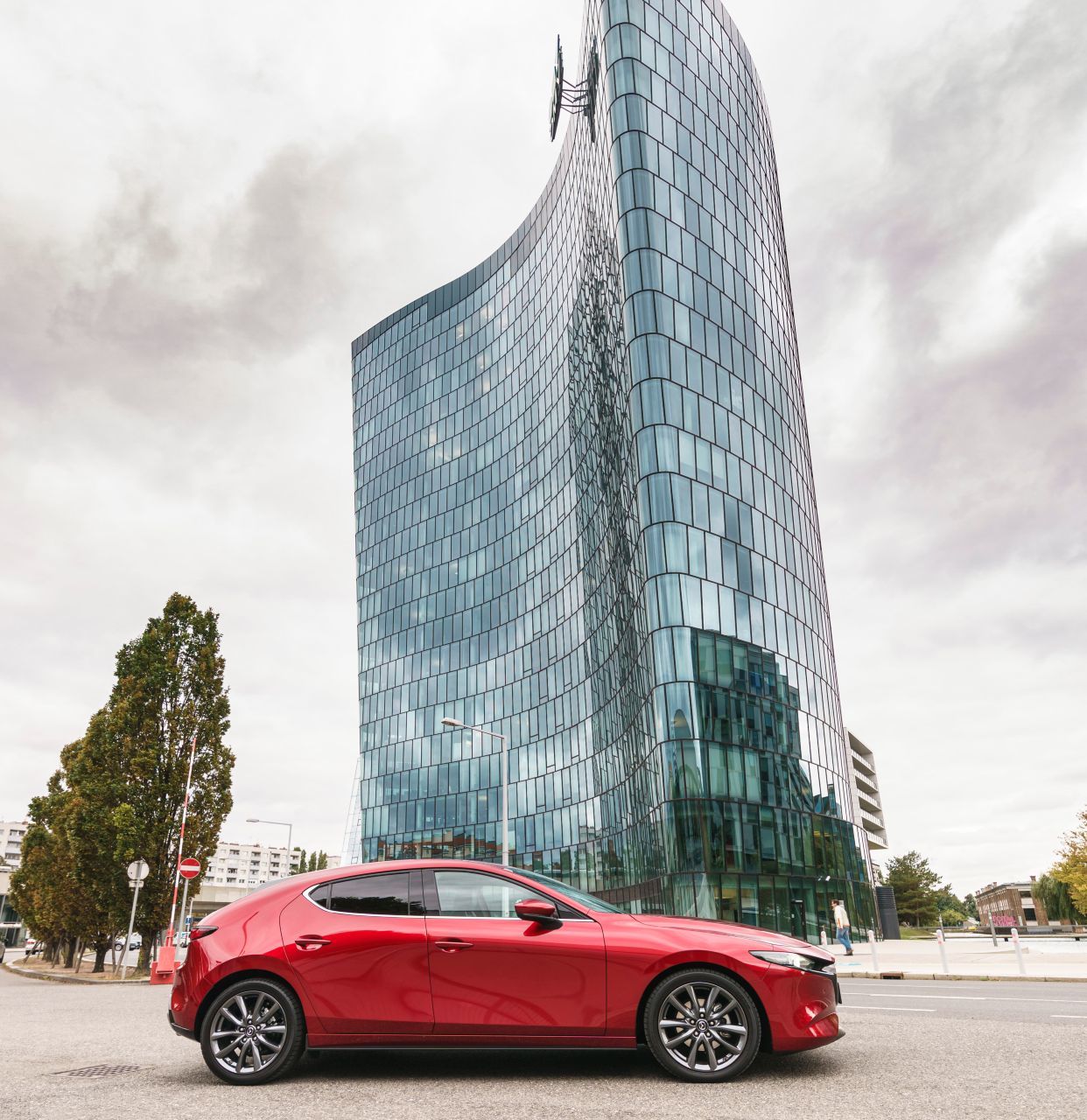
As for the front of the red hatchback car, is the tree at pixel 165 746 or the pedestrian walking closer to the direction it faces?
the pedestrian walking

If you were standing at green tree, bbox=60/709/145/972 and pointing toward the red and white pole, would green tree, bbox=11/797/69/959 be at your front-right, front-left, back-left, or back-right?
back-left

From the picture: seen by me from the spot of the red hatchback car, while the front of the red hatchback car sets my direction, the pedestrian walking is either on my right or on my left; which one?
on my left

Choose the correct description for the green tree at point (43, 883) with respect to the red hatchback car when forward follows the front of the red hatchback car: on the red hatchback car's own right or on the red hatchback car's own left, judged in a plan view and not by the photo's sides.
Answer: on the red hatchback car's own left

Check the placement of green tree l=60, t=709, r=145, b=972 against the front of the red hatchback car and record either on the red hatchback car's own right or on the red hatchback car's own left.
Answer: on the red hatchback car's own left

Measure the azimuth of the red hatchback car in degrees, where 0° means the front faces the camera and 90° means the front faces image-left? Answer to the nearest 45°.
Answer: approximately 270°

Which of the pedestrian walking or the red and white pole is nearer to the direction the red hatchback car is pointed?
the pedestrian walking

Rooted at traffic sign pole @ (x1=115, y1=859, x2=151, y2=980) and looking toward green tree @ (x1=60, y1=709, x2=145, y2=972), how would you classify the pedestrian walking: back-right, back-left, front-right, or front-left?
back-right

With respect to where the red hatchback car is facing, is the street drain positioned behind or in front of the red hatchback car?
behind
